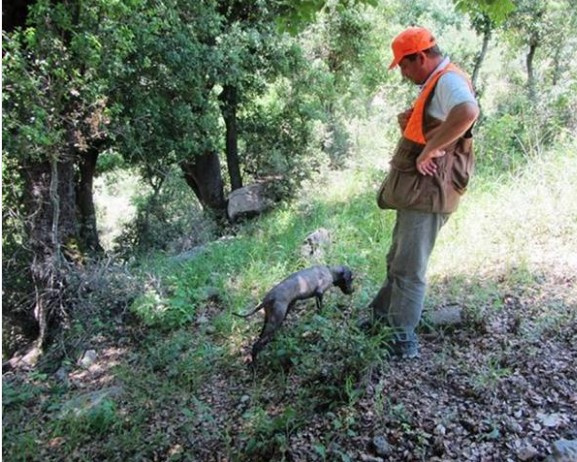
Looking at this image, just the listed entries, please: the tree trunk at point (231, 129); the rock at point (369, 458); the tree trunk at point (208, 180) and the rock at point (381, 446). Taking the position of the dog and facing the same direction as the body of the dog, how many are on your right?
2

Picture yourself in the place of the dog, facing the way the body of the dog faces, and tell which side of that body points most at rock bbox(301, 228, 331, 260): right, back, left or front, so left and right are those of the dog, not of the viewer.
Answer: left

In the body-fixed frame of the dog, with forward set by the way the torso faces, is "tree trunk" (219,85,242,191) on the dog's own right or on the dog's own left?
on the dog's own left

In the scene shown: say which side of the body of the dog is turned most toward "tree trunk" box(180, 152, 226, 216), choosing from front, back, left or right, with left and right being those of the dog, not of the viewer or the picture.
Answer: left

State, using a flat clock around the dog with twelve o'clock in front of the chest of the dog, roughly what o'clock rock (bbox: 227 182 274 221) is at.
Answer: The rock is roughly at 9 o'clock from the dog.

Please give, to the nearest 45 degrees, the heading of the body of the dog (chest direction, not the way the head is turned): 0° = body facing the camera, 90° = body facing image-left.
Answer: approximately 270°

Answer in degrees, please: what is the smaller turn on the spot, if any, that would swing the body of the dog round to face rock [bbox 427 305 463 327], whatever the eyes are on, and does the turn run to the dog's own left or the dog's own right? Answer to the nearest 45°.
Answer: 0° — it already faces it

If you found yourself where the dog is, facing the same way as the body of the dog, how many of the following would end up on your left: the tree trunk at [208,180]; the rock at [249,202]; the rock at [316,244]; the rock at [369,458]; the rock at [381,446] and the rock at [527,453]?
3

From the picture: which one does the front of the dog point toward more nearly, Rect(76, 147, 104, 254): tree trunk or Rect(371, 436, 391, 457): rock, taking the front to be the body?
the rock

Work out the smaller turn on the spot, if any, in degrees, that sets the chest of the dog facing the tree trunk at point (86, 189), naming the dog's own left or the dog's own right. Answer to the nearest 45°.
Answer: approximately 135° to the dog's own left

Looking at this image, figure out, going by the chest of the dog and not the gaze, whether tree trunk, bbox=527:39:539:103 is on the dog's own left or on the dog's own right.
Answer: on the dog's own left
